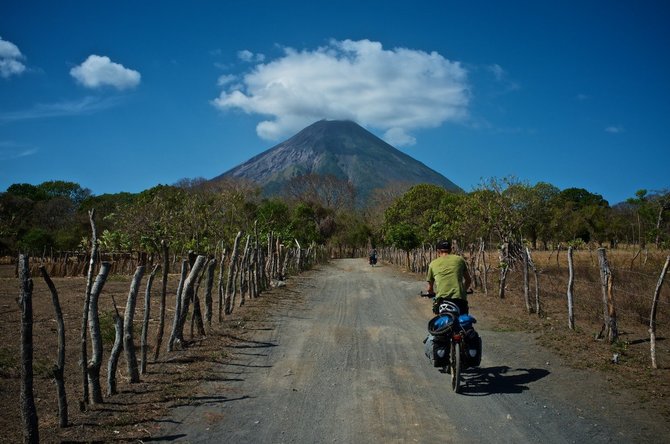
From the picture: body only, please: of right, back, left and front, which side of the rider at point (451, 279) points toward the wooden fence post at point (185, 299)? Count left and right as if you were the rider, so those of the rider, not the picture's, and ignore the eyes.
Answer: left

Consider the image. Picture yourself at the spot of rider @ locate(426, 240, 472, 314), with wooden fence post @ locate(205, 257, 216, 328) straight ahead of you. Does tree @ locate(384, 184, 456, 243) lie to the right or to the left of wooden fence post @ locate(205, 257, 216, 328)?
right

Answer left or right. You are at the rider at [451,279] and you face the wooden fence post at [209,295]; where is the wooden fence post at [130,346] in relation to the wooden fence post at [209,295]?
left

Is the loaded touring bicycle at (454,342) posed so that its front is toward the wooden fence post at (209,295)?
no

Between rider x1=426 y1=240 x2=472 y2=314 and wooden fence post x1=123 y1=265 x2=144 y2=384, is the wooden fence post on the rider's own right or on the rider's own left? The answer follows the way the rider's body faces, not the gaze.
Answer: on the rider's own left

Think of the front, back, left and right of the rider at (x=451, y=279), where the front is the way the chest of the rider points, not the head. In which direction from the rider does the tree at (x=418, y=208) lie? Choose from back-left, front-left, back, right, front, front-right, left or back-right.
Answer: front

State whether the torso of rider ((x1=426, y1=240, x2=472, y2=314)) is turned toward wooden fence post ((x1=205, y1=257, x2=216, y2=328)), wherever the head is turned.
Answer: no

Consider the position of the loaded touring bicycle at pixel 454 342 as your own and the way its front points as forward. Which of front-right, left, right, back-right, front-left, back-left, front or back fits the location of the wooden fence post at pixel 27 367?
back-left

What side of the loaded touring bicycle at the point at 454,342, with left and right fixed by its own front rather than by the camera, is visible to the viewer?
back

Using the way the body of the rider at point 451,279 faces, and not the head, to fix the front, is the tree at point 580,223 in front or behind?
in front

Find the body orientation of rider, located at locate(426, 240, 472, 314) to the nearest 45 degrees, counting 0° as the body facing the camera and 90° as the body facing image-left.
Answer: approximately 180°

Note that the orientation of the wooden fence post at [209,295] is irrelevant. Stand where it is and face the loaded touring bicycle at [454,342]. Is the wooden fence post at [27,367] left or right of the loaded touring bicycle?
right

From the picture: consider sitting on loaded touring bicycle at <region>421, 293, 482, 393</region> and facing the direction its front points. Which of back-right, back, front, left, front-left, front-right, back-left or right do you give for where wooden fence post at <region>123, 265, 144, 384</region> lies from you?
left

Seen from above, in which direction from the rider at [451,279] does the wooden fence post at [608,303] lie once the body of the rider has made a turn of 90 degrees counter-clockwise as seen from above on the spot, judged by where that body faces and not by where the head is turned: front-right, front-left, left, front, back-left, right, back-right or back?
back-right

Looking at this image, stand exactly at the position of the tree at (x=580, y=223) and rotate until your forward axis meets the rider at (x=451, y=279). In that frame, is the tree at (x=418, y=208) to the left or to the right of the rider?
right

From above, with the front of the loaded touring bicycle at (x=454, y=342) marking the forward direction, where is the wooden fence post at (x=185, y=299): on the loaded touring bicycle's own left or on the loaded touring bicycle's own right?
on the loaded touring bicycle's own left
